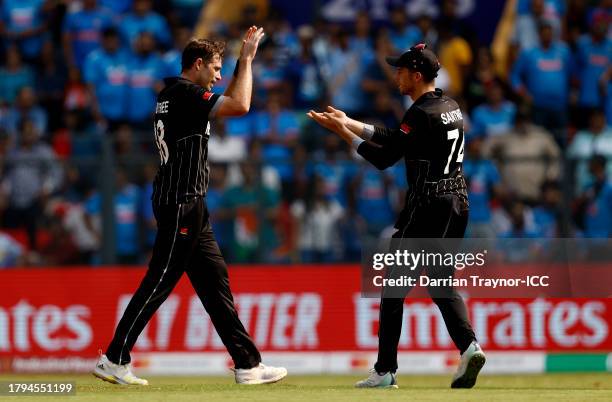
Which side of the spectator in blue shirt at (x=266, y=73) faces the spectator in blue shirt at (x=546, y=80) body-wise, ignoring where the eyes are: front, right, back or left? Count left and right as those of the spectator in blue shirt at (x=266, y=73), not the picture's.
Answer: left

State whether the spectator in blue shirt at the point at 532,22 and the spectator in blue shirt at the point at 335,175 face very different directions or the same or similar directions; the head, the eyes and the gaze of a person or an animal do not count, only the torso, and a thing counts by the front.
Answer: same or similar directions

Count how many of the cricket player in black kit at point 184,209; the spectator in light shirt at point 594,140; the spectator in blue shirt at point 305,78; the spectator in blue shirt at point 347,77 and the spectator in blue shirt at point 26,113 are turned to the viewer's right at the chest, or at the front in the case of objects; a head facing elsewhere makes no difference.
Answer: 1

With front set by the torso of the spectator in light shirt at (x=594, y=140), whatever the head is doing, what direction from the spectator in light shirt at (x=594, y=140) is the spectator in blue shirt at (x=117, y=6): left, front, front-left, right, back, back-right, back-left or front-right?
right

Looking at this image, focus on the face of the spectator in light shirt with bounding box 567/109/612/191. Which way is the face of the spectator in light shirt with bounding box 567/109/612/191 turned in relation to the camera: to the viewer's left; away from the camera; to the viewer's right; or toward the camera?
toward the camera

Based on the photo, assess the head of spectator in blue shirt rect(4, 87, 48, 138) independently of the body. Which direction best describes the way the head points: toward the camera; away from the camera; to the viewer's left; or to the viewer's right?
toward the camera

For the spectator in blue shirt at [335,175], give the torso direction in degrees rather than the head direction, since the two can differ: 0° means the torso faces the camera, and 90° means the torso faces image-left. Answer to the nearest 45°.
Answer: approximately 0°

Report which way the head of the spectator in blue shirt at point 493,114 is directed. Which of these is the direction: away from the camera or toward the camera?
toward the camera

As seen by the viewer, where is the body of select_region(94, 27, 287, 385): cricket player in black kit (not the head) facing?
to the viewer's right

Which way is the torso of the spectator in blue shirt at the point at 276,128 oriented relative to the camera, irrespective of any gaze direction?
toward the camera

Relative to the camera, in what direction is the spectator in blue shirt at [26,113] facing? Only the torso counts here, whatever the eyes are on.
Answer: toward the camera

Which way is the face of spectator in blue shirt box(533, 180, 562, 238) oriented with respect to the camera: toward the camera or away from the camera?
toward the camera

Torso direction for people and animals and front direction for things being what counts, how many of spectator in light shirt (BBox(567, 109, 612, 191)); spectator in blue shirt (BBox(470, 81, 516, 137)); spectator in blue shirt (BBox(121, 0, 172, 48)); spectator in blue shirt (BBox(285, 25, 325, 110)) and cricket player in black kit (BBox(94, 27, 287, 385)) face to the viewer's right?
1

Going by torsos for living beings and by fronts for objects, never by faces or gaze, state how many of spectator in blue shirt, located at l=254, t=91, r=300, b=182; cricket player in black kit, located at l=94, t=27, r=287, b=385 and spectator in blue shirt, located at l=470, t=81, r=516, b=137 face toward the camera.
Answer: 2

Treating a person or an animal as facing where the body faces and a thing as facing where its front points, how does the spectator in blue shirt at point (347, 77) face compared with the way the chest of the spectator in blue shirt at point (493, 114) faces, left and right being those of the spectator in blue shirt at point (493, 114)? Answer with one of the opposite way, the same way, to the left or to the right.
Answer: the same way

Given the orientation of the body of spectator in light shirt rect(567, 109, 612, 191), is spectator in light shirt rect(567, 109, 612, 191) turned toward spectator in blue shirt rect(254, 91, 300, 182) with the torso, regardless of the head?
no

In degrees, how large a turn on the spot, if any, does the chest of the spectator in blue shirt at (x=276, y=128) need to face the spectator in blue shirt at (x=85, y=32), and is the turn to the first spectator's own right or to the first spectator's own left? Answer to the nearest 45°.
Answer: approximately 135° to the first spectator's own right

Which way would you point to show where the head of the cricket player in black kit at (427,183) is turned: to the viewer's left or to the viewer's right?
to the viewer's left

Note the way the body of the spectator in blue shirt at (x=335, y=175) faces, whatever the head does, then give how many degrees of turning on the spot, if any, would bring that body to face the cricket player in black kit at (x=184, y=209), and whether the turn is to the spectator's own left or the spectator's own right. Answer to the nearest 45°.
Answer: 0° — they already face them

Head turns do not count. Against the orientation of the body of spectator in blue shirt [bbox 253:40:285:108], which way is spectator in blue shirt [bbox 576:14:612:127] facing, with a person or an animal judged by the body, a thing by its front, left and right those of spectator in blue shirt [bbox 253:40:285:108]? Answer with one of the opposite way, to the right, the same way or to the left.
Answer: the same way

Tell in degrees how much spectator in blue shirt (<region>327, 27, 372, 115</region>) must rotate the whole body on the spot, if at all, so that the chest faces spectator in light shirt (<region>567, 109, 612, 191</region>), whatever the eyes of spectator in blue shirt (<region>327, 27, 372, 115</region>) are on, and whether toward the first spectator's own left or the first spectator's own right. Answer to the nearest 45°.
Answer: approximately 90° to the first spectator's own left
